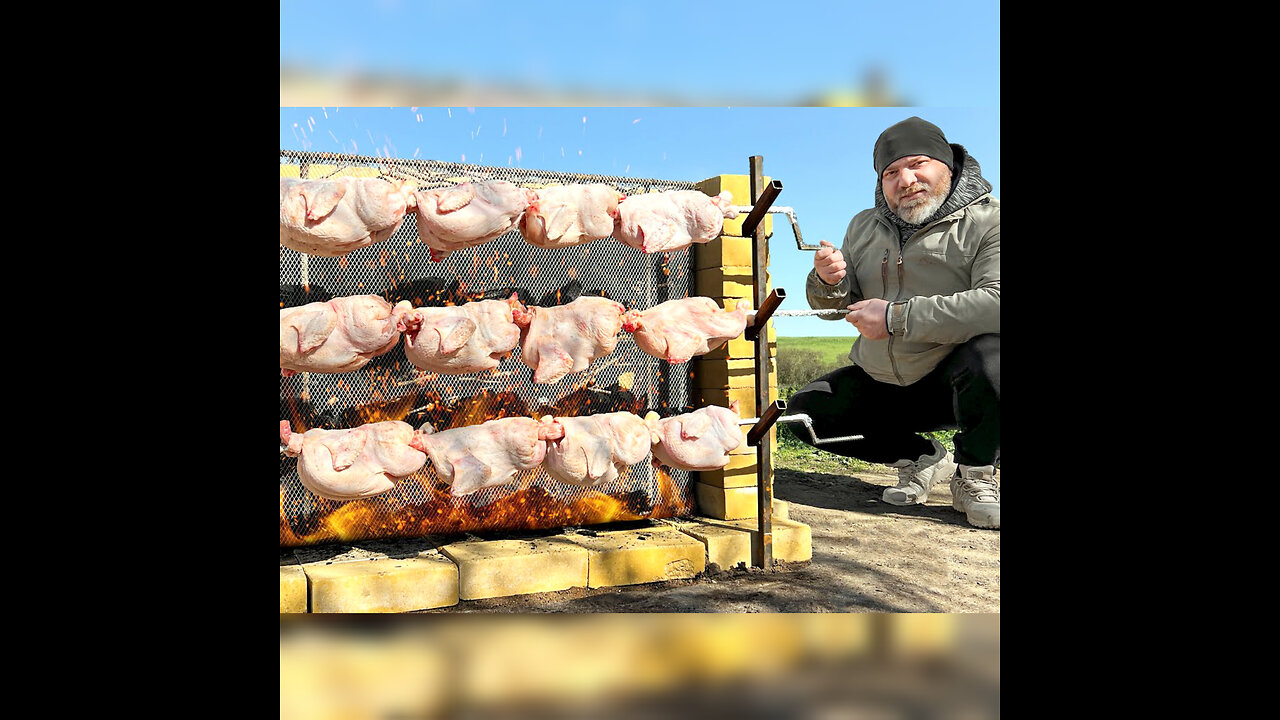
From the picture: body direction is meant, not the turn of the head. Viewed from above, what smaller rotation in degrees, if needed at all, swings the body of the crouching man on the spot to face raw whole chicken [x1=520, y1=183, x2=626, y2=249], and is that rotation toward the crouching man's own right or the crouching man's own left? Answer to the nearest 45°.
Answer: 0° — they already face it

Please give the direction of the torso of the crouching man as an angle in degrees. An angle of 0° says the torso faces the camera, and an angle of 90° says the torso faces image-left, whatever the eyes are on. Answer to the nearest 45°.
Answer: approximately 45°

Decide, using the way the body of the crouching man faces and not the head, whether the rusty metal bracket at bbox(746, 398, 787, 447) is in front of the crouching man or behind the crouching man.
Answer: in front

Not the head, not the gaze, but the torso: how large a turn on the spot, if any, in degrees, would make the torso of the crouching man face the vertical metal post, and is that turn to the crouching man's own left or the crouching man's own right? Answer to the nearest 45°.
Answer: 0° — they already face it

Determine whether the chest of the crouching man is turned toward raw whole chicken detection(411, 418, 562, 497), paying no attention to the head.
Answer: yes
